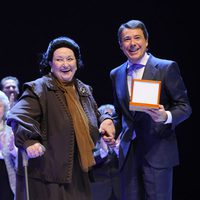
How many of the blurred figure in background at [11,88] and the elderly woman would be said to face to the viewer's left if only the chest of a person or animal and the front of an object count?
0

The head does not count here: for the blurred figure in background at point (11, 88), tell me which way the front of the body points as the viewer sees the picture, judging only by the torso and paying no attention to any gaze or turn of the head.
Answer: toward the camera

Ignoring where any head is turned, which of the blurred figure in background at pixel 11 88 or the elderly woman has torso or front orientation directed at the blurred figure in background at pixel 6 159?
the blurred figure in background at pixel 11 88

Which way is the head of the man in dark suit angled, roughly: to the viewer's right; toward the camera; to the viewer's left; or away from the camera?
toward the camera

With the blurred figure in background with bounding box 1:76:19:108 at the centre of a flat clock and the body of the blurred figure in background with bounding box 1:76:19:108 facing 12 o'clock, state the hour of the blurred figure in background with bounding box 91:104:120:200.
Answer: the blurred figure in background with bounding box 91:104:120:200 is roughly at 10 o'clock from the blurred figure in background with bounding box 1:76:19:108.

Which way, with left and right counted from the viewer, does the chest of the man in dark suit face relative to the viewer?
facing the viewer and to the left of the viewer

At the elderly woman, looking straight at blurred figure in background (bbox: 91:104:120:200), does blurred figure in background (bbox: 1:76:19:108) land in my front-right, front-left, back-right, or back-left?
front-left

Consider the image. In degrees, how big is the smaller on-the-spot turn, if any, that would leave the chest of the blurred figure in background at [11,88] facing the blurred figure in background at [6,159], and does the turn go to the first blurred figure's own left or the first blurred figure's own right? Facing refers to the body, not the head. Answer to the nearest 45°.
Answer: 0° — they already face them

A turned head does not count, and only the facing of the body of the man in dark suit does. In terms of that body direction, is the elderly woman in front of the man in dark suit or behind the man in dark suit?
in front

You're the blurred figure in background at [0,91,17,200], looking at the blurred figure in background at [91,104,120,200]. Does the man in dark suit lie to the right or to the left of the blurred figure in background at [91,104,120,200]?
right

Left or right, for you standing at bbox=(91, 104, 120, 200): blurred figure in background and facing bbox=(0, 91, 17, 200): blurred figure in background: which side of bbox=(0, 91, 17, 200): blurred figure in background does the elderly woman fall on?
left

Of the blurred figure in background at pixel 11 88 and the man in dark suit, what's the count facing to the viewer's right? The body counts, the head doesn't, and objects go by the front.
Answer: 0
